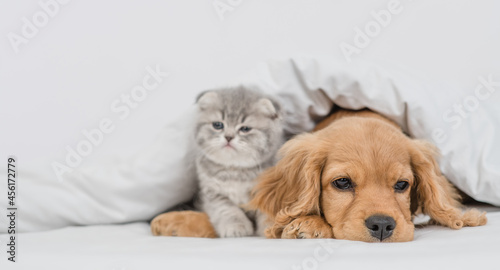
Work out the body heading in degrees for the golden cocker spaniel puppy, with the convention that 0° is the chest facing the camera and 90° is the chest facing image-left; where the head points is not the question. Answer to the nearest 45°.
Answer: approximately 0°
